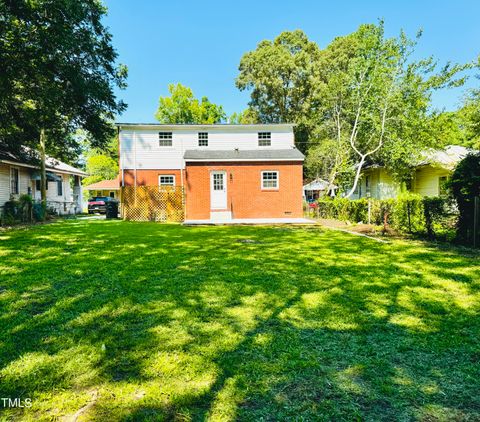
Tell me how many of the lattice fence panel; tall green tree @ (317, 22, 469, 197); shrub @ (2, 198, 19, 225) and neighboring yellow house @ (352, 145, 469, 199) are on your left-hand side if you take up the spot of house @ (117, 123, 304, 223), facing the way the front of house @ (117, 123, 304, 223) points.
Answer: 2

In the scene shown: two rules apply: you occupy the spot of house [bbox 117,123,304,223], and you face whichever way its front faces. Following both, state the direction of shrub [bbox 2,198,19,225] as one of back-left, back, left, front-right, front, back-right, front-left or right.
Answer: left

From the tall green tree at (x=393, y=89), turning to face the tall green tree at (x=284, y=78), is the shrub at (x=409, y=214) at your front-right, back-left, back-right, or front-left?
back-left

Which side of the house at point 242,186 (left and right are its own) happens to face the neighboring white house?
left

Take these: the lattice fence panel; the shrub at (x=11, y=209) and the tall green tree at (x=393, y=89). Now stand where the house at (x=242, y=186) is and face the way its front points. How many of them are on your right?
1

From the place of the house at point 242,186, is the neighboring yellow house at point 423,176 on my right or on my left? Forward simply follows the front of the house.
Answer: on my right

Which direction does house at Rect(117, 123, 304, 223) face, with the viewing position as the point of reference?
facing away from the viewer
